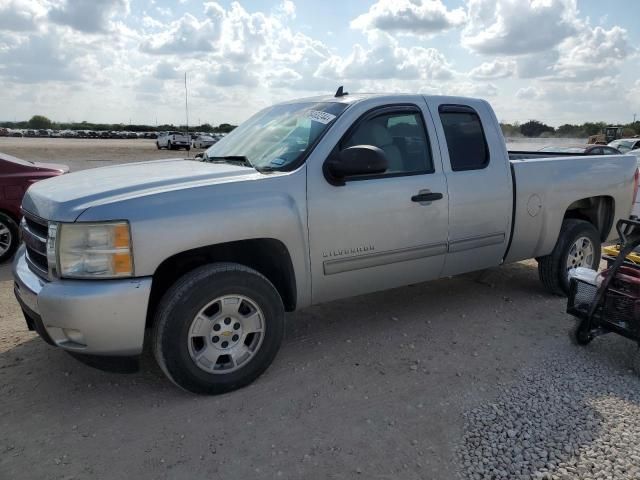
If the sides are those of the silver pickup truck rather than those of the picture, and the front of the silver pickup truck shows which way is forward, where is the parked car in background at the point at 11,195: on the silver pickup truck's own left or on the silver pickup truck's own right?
on the silver pickup truck's own right

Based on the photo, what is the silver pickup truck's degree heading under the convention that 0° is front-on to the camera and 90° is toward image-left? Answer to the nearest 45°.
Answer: approximately 45°

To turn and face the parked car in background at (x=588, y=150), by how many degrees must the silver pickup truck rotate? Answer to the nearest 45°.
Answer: approximately 180°
